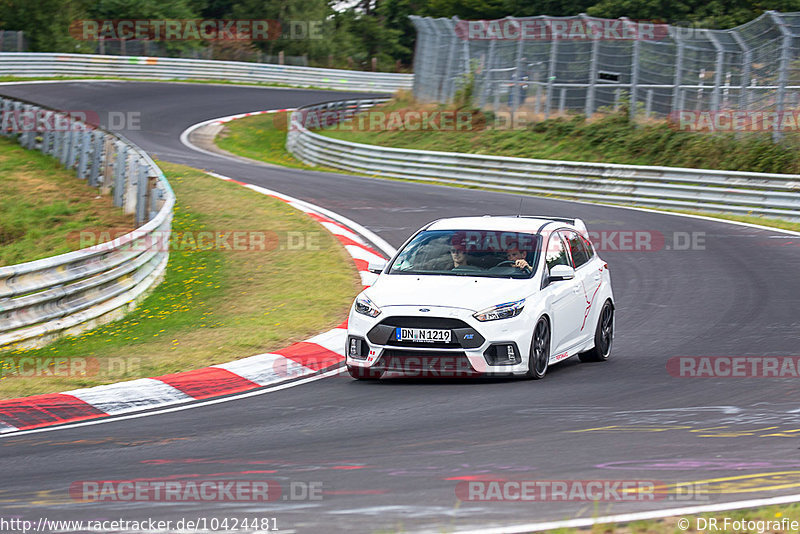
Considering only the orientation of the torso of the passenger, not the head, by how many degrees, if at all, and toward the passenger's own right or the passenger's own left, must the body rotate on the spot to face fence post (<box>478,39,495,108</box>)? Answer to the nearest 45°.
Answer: approximately 135° to the passenger's own right

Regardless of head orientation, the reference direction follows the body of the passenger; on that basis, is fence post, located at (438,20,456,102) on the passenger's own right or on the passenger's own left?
on the passenger's own right

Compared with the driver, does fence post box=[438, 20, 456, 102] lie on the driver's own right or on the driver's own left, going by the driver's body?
on the driver's own right

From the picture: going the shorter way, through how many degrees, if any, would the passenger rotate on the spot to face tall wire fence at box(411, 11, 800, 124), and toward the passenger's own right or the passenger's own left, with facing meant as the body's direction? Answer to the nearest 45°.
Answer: approximately 135° to the passenger's own right

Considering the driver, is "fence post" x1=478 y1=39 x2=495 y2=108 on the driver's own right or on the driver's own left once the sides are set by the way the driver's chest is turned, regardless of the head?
on the driver's own right

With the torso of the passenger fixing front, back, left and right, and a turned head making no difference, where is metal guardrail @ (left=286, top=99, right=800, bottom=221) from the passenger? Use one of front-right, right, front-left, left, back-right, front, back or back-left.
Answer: back-right

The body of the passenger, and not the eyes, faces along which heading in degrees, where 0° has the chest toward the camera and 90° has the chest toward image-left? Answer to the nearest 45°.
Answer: approximately 45°

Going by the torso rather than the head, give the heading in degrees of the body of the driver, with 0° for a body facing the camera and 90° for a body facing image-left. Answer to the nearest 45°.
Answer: approximately 45°

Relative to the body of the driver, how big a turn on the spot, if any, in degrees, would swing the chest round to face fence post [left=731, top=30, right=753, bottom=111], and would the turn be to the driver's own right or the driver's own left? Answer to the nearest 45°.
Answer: approximately 135° to the driver's own right
